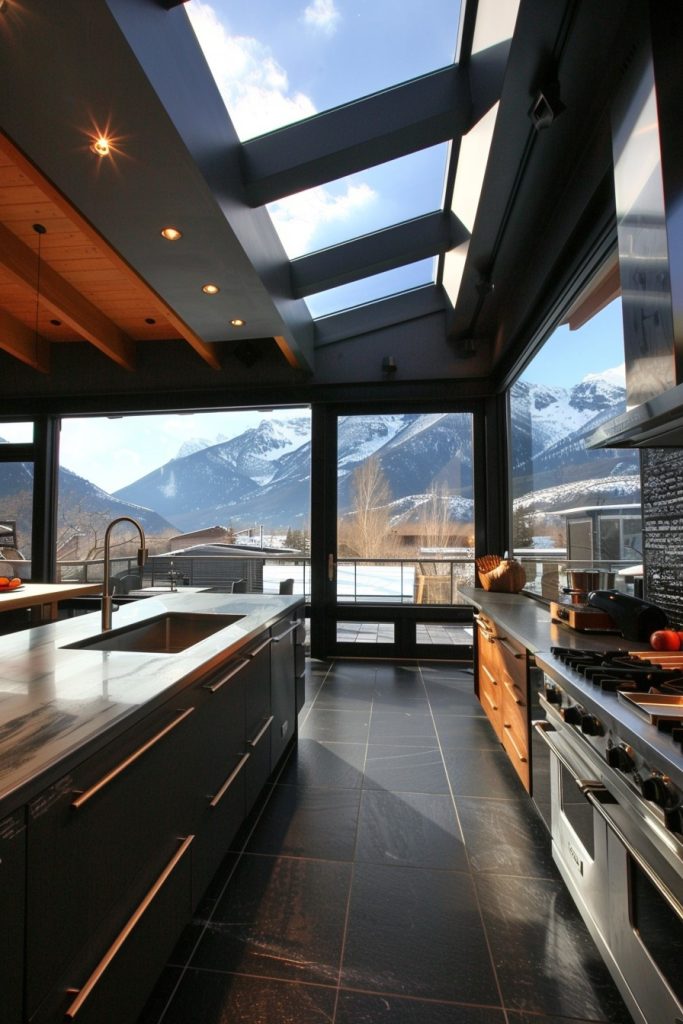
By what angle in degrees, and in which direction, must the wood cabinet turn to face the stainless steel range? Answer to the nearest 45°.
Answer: approximately 90° to its left

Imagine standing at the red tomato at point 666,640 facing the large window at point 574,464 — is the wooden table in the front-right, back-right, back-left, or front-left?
front-left

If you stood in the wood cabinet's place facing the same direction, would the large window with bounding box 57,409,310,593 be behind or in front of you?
in front

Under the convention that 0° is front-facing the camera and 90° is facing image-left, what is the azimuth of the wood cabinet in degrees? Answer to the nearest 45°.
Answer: approximately 90°

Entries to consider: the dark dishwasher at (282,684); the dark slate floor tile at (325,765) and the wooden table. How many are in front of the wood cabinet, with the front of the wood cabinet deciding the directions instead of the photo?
3

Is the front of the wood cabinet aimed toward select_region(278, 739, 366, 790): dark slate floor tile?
yes

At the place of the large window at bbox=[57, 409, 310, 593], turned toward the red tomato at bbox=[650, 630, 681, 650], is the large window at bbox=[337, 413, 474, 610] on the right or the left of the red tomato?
left

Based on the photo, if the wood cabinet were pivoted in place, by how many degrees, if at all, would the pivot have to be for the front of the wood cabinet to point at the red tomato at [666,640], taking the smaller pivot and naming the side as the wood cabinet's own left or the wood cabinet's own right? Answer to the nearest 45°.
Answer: approximately 135° to the wood cabinet's own left
